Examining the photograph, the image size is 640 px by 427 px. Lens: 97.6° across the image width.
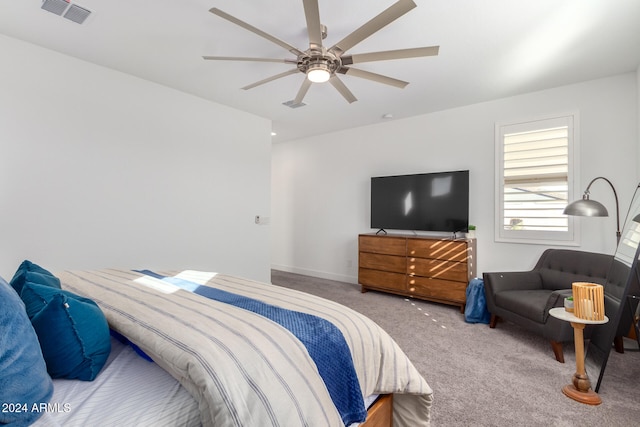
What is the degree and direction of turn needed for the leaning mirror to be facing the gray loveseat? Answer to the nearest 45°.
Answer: approximately 45° to its right

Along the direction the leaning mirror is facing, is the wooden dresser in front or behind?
in front

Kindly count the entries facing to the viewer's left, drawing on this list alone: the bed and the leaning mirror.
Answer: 1

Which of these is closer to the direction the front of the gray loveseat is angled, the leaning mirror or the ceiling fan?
the ceiling fan

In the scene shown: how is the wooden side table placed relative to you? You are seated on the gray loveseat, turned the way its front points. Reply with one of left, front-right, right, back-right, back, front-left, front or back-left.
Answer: front-left

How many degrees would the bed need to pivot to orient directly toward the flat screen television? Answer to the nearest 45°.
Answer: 0° — it already faces it

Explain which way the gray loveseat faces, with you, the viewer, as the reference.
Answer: facing the viewer and to the left of the viewer

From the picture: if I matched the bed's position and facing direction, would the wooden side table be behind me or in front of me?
in front

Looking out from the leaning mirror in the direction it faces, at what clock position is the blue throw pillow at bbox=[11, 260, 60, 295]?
The blue throw pillow is roughly at 10 o'clock from the leaning mirror.

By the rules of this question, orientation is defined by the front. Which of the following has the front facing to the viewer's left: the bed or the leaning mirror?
the leaning mirror

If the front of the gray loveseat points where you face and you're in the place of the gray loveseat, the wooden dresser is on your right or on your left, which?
on your right

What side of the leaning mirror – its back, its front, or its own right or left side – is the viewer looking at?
left

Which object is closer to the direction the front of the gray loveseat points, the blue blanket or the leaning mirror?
the blue blanket

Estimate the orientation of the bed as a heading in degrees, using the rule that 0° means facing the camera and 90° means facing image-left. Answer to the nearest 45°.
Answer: approximately 225°
